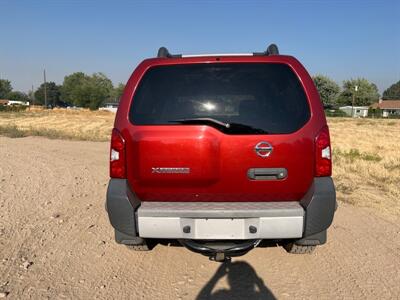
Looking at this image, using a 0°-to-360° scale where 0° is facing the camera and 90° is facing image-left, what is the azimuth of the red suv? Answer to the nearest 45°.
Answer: approximately 180°
